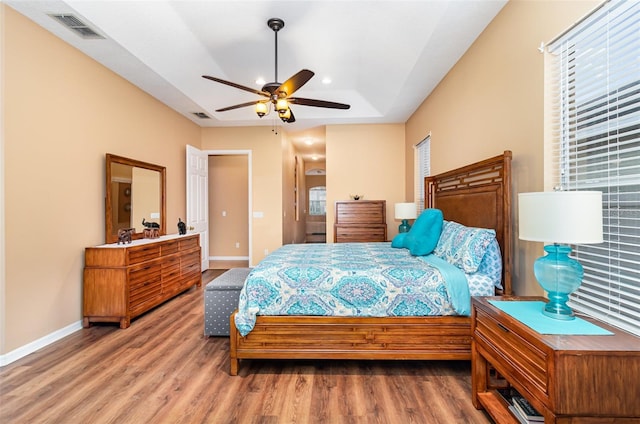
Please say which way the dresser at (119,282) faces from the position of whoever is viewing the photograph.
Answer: facing the viewer and to the right of the viewer

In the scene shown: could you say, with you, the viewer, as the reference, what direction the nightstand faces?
facing the viewer and to the left of the viewer

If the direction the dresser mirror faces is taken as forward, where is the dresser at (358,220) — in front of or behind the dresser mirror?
in front

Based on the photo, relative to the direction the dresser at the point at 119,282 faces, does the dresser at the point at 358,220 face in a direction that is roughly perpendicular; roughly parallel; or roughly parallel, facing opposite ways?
roughly perpendicular

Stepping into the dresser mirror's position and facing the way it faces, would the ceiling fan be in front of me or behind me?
in front

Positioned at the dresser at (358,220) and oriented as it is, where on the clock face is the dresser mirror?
The dresser mirror is roughly at 2 o'clock from the dresser.

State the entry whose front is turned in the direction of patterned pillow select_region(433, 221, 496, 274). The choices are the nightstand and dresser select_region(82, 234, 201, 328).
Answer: the dresser

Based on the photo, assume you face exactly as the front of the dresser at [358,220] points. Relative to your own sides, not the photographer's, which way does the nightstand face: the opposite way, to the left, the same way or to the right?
to the right

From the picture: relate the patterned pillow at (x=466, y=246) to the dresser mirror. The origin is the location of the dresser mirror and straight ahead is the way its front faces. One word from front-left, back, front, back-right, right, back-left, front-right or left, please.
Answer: front

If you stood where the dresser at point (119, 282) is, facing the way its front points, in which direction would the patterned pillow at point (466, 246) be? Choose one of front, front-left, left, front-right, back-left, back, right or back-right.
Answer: front

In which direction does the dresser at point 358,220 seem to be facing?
toward the camera

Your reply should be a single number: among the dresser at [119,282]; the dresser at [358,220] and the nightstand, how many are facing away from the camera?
0

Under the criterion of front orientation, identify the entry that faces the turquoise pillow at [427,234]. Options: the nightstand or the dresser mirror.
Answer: the dresser mirror

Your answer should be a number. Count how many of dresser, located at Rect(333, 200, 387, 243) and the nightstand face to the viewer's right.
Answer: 0

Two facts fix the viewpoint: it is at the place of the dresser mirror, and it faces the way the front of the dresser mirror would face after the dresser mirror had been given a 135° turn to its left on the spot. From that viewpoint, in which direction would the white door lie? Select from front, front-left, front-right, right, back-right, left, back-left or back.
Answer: front-right

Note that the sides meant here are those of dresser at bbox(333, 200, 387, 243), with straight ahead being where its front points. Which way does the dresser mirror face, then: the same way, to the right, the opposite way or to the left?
to the left

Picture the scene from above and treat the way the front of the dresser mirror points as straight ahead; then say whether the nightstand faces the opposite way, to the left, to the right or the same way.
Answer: the opposite way

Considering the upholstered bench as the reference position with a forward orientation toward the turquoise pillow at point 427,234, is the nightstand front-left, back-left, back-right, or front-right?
front-right
